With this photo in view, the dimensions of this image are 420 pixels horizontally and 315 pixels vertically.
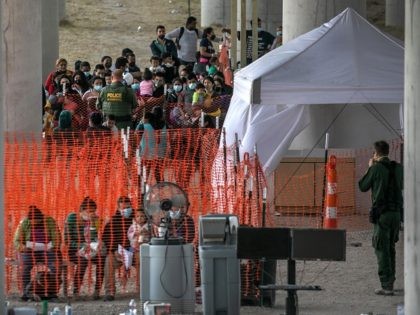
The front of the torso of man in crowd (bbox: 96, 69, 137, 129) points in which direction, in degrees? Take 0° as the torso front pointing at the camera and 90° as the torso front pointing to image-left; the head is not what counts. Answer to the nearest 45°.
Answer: approximately 180°

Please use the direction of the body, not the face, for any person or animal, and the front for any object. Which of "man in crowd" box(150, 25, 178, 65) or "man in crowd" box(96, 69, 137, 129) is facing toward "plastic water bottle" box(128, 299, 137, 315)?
"man in crowd" box(150, 25, 178, 65)

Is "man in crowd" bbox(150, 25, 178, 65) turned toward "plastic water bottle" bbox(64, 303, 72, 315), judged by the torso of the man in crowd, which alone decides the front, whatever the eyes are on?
yes

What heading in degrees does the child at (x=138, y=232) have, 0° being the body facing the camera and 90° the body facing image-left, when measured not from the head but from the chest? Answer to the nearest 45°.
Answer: approximately 0°

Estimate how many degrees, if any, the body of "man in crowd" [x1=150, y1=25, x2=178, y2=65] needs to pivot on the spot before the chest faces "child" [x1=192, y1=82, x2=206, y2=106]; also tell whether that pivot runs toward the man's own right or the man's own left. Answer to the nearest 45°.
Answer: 0° — they already face them

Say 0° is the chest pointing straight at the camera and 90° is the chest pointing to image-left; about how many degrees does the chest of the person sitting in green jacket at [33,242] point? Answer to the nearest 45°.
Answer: approximately 0°

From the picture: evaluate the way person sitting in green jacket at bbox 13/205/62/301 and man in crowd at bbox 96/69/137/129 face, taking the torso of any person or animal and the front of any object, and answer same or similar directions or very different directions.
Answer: very different directions
